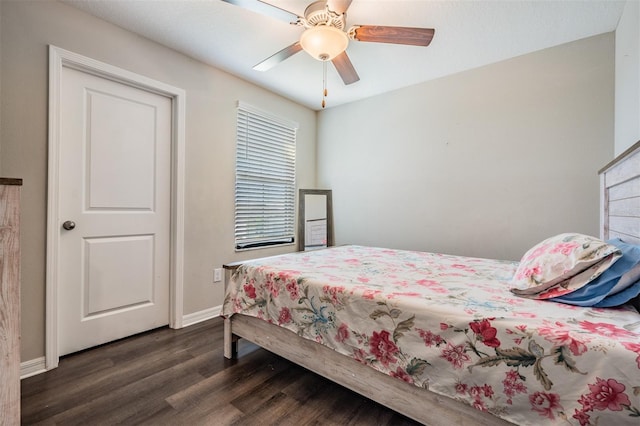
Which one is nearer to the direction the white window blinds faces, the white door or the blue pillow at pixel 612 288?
the blue pillow

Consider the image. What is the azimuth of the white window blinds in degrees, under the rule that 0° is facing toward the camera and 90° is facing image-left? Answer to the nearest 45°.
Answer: approximately 315°

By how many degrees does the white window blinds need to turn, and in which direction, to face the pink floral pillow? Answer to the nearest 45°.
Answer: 0° — it already faces it

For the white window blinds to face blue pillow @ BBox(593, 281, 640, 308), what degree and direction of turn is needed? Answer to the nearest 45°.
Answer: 0° — it already faces it

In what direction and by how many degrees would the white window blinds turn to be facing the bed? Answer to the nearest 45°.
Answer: approximately 45° to its right

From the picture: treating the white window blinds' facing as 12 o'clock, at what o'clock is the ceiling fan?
The ceiling fan is roughly at 1 o'clock from the white window blinds.

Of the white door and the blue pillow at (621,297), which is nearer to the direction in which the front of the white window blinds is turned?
the blue pillow

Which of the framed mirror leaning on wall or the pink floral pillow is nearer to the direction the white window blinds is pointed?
the pink floral pillow

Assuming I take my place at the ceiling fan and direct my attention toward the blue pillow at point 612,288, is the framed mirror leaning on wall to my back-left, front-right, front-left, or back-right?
back-left

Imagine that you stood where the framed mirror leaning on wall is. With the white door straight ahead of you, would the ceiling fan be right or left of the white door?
left

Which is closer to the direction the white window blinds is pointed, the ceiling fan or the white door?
the ceiling fan

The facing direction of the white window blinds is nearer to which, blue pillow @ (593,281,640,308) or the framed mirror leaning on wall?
the blue pillow

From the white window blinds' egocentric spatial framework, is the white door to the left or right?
on its right
